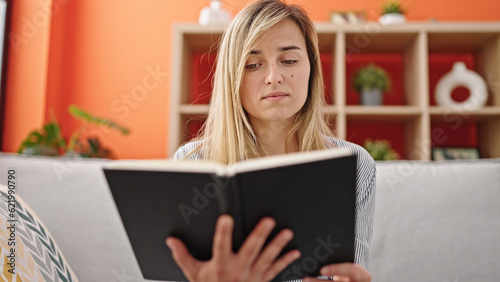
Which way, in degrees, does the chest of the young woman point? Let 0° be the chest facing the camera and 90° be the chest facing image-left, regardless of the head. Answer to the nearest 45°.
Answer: approximately 0°

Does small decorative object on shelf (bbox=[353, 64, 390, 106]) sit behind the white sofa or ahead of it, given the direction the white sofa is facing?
behind

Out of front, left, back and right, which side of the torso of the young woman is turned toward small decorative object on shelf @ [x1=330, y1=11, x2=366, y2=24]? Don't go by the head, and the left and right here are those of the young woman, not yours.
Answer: back

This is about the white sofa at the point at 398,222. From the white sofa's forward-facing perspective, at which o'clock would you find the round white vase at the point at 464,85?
The round white vase is roughly at 7 o'clock from the white sofa.

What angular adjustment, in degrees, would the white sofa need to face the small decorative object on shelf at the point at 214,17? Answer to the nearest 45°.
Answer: approximately 135° to its right

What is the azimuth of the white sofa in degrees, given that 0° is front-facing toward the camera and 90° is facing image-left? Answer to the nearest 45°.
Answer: approximately 0°
